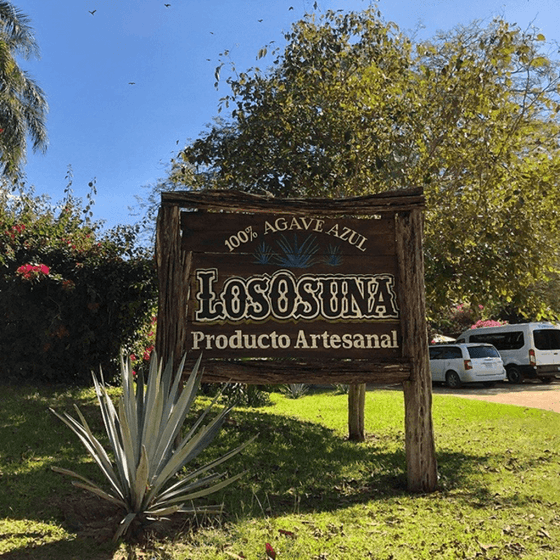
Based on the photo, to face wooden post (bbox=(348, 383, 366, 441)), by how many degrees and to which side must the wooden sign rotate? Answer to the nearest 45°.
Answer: approximately 180°

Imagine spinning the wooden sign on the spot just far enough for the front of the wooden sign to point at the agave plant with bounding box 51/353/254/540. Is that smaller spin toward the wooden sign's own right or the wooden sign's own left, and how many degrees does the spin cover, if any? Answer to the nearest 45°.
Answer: approximately 45° to the wooden sign's own right

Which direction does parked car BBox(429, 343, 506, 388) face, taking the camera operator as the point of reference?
facing away from the viewer and to the left of the viewer

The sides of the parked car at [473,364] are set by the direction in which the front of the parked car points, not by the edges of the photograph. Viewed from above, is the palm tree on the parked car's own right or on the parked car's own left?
on the parked car's own left

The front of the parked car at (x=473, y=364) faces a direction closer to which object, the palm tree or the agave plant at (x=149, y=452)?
the palm tree

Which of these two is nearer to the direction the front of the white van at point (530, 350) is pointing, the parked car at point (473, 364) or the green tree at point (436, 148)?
the parked car

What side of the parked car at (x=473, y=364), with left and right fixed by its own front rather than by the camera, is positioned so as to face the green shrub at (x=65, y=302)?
left

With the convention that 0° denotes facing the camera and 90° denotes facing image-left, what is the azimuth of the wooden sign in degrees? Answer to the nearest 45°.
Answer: approximately 0°

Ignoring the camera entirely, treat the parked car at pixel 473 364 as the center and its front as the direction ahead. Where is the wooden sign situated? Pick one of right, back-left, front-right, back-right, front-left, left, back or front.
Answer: back-left

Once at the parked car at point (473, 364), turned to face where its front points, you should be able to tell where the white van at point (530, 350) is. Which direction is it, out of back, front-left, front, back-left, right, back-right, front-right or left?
right
